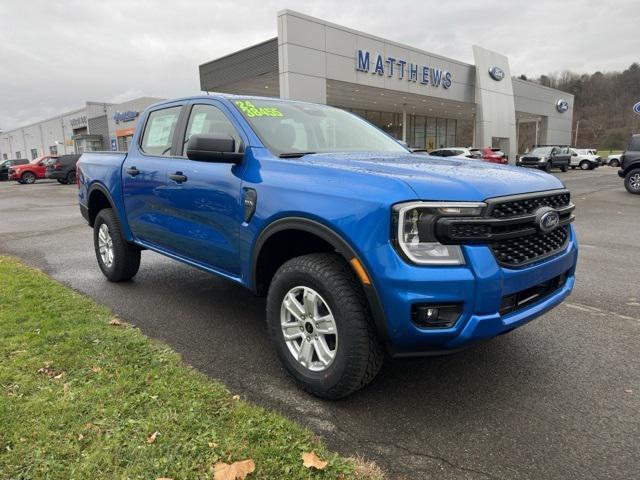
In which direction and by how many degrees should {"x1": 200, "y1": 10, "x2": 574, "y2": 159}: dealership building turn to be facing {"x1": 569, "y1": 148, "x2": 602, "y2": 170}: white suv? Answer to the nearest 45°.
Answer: approximately 90° to its left

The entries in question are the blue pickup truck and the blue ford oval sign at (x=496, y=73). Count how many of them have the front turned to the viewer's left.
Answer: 0

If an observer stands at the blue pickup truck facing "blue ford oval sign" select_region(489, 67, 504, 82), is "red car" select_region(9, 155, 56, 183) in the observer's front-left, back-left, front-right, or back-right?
front-left

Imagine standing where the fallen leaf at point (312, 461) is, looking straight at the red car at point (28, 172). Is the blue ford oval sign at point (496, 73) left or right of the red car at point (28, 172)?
right

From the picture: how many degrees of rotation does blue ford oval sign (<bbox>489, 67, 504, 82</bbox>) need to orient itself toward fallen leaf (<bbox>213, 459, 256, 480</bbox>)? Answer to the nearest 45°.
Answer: approximately 45° to its right

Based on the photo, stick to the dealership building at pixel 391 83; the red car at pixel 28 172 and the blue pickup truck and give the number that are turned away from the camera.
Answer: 0

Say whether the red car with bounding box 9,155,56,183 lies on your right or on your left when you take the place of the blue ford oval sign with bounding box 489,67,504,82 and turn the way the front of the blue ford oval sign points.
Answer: on your right

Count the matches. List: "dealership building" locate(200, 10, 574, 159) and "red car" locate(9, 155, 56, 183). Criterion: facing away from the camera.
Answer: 0

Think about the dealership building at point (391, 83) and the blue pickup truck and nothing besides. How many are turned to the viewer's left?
0

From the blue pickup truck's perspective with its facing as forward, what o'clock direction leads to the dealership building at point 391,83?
The dealership building is roughly at 8 o'clock from the blue pickup truck.

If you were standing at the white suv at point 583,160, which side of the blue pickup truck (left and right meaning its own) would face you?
left

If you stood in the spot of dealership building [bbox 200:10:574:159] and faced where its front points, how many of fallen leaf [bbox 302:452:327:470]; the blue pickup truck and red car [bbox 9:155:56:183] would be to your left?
0

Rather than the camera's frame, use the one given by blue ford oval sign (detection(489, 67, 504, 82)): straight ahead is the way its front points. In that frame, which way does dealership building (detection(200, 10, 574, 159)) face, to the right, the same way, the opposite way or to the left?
the same way

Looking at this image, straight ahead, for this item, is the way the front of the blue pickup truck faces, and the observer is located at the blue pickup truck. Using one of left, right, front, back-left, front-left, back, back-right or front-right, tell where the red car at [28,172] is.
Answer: back

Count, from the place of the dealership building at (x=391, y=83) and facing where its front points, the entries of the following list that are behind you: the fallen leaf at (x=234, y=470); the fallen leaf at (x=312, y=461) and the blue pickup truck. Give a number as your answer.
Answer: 0
